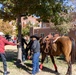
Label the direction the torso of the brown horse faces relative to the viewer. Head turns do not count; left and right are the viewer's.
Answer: facing away from the viewer and to the left of the viewer
